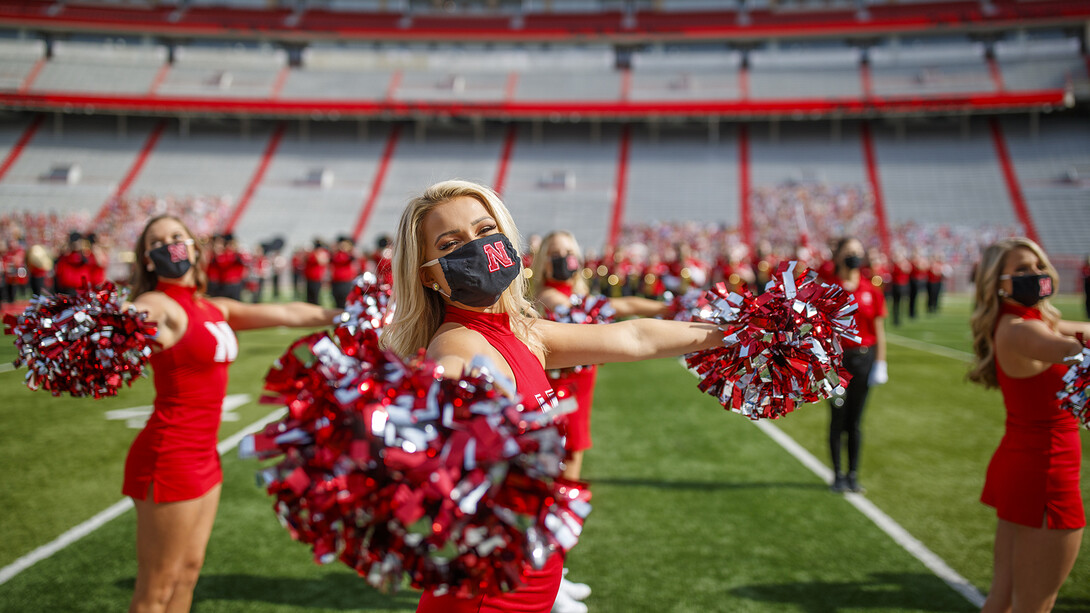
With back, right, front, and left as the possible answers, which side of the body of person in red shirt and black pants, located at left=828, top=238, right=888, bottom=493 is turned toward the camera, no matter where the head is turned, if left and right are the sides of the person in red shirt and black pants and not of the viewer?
front

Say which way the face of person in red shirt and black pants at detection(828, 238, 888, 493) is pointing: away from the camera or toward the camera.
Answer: toward the camera

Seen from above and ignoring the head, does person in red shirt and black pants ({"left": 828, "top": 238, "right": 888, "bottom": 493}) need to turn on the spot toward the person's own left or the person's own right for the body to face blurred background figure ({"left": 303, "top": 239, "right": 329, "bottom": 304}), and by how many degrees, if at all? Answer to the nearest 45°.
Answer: approximately 135° to the person's own right

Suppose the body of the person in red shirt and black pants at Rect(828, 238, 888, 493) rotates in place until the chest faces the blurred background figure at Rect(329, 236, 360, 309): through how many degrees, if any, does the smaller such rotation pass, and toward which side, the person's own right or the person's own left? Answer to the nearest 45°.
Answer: approximately 135° to the person's own right
